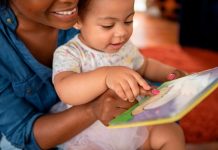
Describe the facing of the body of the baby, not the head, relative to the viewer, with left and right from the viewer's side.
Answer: facing the viewer and to the right of the viewer

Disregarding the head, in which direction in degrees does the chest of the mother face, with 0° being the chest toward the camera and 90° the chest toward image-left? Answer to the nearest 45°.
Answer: approximately 315°

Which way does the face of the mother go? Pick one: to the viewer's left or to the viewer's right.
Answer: to the viewer's right
